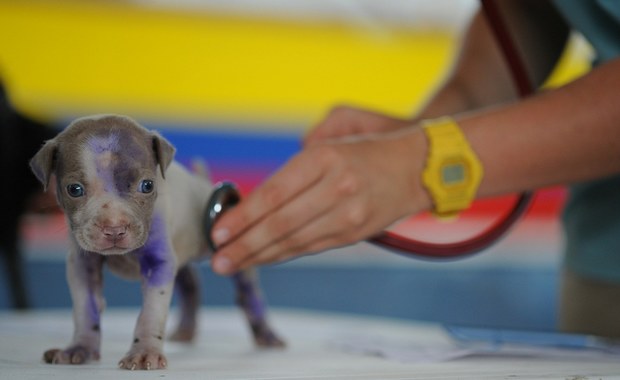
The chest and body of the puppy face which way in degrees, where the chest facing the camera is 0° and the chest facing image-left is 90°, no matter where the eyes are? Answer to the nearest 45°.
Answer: approximately 45°
